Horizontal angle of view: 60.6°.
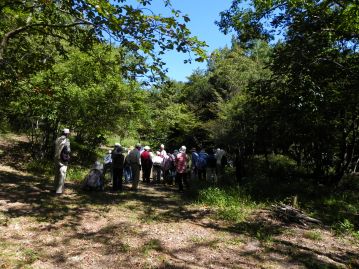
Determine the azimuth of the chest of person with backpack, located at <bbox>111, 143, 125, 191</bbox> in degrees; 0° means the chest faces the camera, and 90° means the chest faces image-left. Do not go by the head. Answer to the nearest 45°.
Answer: approximately 180°

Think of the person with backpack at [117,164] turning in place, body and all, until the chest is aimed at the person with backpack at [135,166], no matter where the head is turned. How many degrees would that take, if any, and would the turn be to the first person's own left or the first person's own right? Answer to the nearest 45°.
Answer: approximately 45° to the first person's own right

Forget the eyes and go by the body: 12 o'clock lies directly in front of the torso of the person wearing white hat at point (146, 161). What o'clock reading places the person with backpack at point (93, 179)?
The person with backpack is roughly at 7 o'clock from the person wearing white hat.

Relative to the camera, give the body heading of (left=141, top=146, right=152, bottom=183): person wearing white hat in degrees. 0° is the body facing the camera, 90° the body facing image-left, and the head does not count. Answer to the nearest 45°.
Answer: approximately 180°

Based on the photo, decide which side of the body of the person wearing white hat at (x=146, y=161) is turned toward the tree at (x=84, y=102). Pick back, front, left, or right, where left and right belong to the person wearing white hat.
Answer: left

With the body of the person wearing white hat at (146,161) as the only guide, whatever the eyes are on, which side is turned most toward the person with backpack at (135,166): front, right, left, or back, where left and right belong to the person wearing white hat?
back

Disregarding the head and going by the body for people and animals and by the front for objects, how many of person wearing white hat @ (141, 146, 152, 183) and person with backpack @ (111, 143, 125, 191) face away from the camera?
2

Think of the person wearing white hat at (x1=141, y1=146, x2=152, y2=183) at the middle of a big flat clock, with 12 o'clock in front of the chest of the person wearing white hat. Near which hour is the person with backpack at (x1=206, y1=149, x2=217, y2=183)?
The person with backpack is roughly at 3 o'clock from the person wearing white hat.
